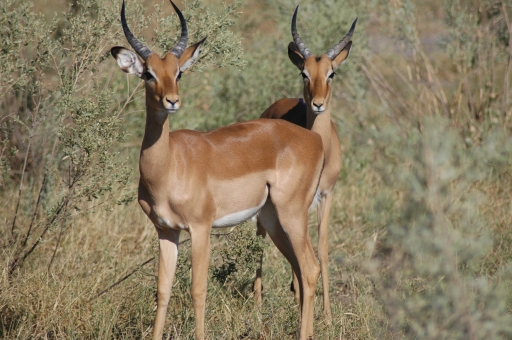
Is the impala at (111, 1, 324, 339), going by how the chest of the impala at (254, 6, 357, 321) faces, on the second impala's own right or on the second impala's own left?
on the second impala's own right

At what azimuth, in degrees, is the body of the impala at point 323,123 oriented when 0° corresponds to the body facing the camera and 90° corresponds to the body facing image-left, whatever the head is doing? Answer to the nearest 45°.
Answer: approximately 315°

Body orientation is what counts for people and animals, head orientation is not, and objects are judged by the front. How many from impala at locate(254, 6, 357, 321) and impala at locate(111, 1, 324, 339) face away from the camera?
0

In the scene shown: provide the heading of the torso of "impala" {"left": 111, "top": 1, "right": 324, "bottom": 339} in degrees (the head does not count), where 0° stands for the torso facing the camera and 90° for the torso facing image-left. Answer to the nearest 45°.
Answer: approximately 45°

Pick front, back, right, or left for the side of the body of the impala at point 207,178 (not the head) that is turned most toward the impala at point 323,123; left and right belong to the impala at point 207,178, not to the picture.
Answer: back
